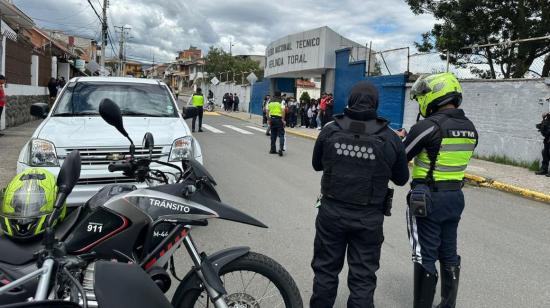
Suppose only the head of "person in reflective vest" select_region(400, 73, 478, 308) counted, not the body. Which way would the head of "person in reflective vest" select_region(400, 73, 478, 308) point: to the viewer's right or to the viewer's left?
to the viewer's left

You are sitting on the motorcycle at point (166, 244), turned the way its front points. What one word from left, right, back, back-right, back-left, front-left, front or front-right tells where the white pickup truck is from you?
left

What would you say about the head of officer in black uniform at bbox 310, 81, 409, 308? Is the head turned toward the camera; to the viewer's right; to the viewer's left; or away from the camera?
away from the camera

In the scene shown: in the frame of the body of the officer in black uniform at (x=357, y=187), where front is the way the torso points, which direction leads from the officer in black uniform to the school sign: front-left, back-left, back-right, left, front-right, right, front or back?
front

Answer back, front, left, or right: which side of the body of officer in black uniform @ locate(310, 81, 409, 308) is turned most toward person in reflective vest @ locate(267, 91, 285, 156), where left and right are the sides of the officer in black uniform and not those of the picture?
front

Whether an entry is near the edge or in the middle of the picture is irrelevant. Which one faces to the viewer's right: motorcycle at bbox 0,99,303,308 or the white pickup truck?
the motorcycle

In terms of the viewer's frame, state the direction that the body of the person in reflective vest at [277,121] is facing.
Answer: away from the camera

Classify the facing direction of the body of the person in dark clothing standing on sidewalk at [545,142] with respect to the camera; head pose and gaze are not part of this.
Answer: to the viewer's left

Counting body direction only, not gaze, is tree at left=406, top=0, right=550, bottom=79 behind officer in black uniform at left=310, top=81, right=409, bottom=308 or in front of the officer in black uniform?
in front

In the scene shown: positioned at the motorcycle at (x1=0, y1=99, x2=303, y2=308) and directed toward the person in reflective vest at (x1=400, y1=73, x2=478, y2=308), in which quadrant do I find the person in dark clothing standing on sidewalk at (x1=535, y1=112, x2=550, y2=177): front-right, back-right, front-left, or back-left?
front-left

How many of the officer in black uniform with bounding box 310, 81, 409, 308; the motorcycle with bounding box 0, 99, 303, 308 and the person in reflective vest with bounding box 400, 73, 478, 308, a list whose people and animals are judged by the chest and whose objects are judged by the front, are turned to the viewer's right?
1

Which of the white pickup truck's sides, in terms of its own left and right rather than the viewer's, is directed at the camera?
front

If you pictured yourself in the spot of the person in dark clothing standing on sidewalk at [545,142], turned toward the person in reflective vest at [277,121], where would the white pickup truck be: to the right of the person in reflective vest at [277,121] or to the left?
left

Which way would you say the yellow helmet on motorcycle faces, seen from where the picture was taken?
facing the viewer

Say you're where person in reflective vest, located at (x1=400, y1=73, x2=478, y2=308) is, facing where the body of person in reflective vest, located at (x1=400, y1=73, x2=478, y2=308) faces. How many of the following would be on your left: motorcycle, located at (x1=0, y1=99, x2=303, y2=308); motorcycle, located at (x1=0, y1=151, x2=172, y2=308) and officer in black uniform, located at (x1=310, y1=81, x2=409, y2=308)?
3

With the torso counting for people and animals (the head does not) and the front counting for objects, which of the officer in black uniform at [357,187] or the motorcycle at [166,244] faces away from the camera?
the officer in black uniform

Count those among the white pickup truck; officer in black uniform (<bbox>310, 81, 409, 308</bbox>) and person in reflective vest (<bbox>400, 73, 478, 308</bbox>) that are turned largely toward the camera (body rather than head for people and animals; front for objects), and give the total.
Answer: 1

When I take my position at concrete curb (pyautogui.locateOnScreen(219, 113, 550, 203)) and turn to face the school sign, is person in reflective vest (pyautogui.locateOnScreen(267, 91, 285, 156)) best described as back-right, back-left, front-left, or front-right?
front-left
